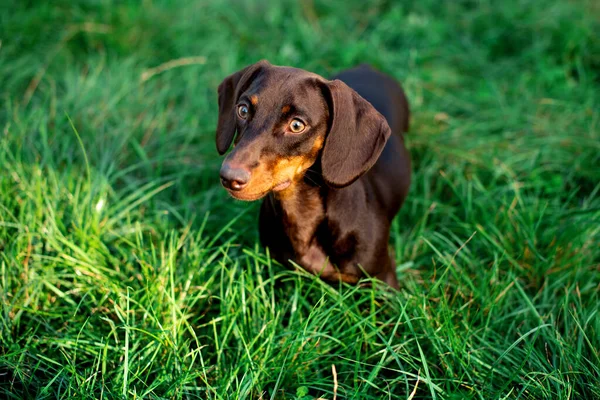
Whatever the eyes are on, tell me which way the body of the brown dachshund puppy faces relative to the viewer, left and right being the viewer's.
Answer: facing the viewer and to the left of the viewer
